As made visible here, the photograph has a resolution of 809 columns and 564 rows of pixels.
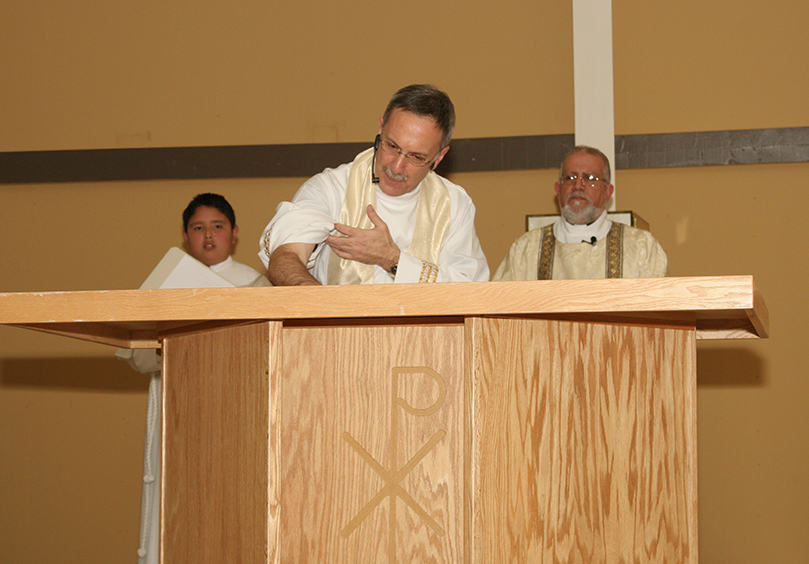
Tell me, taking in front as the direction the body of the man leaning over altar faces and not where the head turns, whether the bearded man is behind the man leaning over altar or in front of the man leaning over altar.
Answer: behind

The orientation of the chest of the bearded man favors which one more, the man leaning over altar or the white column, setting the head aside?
the man leaning over altar

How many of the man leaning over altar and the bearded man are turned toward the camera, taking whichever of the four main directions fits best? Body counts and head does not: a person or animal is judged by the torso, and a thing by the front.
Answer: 2

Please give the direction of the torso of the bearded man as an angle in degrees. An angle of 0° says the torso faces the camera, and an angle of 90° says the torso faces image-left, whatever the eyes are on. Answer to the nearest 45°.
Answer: approximately 0°

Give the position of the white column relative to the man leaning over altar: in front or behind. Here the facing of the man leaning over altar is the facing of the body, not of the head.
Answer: behind

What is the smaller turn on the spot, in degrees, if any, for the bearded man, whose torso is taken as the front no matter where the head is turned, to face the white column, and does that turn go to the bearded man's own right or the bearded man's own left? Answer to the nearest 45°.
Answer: approximately 180°
